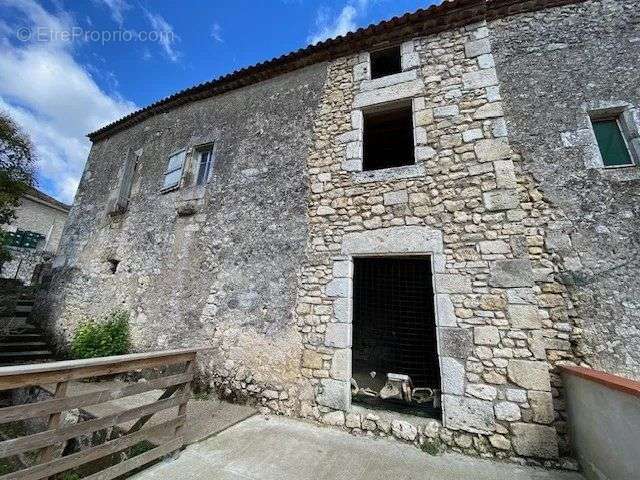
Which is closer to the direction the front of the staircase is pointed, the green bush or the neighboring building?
the green bush

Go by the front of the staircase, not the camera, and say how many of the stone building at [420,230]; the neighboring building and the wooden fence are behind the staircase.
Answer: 1

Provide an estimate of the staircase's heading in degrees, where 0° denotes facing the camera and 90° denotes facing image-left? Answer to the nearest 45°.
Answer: approximately 0°

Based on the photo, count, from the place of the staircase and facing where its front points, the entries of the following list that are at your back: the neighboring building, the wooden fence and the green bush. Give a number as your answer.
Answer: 1

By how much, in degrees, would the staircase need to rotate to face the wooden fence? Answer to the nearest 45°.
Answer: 0° — it already faces it

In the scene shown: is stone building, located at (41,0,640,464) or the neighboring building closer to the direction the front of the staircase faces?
the stone building

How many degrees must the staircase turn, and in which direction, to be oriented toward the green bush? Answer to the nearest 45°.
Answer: approximately 45° to its left

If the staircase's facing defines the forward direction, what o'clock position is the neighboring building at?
The neighboring building is roughly at 6 o'clock from the staircase.
